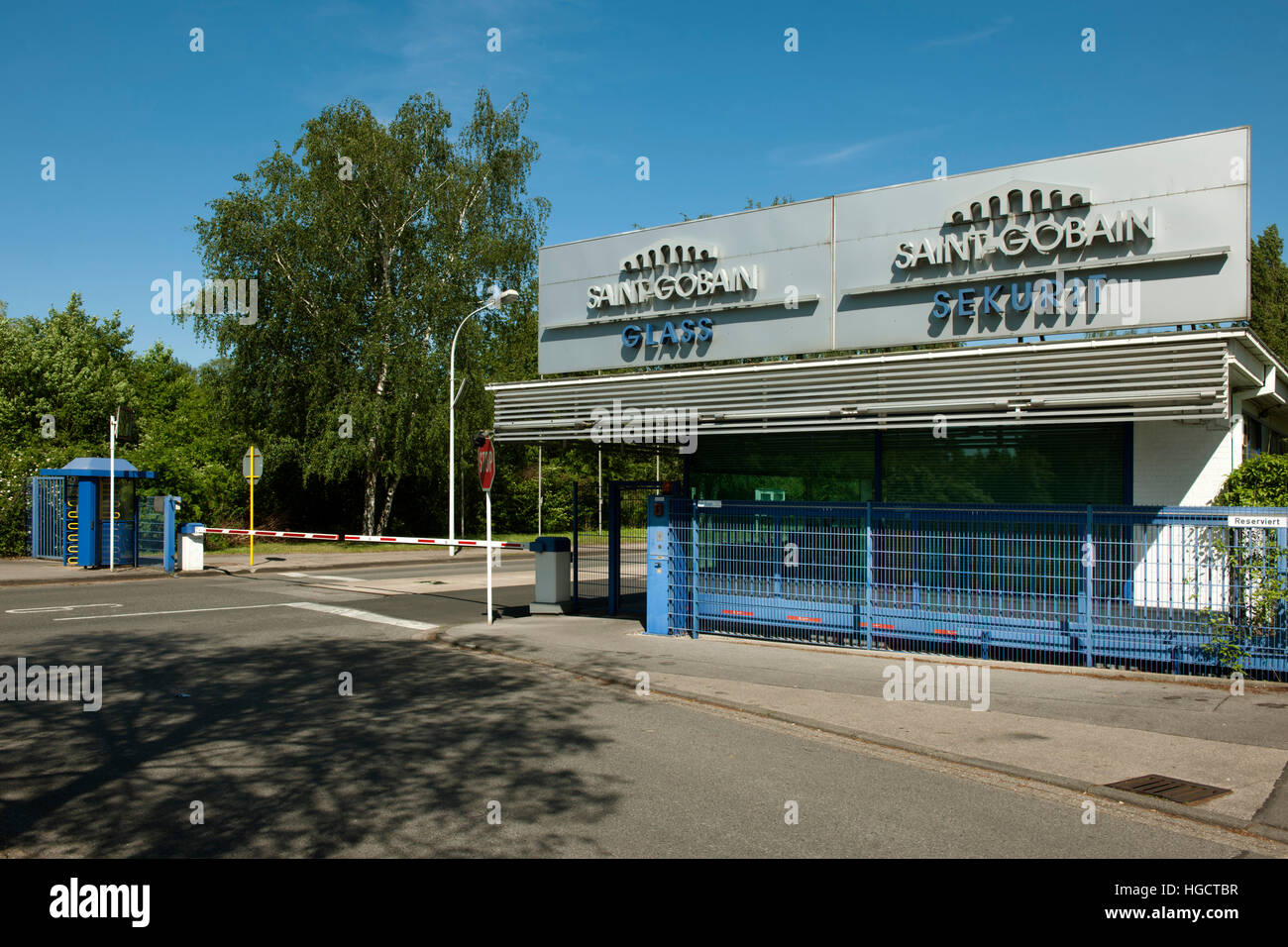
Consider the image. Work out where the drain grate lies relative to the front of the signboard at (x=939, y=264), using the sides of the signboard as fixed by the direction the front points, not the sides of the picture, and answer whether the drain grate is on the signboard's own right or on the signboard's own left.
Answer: on the signboard's own left

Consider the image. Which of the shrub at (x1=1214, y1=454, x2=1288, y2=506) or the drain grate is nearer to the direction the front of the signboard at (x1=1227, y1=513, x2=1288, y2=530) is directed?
the drain grate

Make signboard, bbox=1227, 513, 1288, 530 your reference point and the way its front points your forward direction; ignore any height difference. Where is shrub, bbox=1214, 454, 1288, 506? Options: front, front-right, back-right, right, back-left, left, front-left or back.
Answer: back

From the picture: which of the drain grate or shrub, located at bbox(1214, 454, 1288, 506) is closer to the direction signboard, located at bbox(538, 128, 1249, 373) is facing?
the drain grate

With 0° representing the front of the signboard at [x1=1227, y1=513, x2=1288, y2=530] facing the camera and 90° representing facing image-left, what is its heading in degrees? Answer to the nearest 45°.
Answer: approximately 0°

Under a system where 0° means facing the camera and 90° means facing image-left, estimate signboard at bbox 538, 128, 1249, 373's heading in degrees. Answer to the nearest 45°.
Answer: approximately 45°
